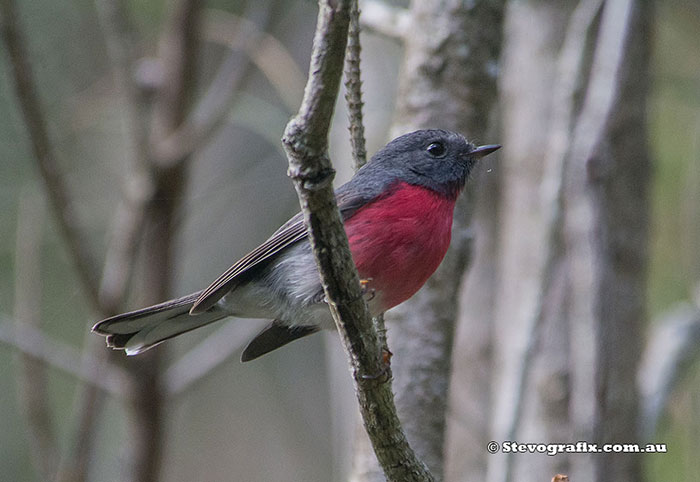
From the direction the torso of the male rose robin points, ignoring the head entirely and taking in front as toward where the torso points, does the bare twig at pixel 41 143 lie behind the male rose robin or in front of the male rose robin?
behind

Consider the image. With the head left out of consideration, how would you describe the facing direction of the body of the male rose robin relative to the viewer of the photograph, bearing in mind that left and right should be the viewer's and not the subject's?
facing to the right of the viewer
